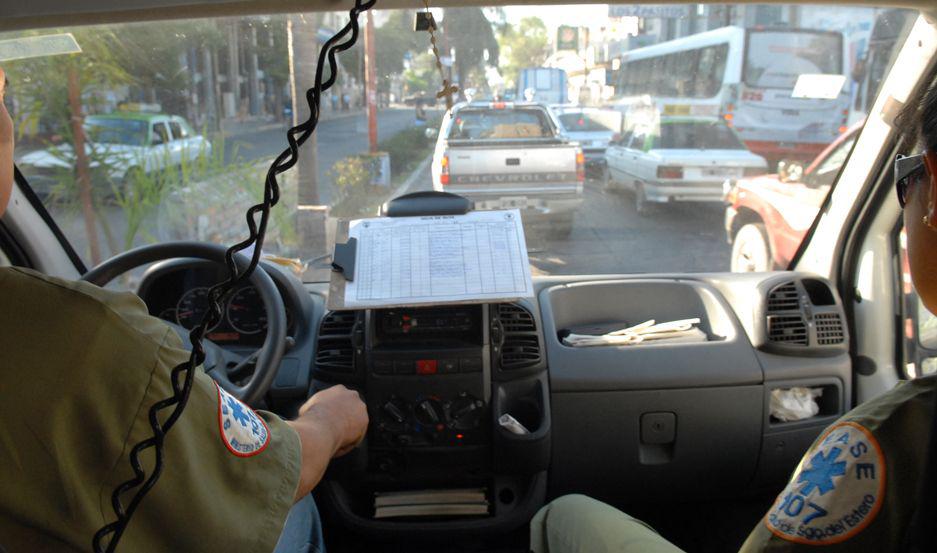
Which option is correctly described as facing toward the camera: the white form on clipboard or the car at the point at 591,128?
the white form on clipboard

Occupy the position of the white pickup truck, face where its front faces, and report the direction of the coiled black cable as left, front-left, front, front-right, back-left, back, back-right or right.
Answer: back

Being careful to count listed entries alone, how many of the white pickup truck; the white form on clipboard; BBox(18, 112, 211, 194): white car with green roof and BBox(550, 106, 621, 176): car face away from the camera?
2

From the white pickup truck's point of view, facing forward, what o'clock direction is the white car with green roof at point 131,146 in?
The white car with green roof is roughly at 9 o'clock from the white pickup truck.

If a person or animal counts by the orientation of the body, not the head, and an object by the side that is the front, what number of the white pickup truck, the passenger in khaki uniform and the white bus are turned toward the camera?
0

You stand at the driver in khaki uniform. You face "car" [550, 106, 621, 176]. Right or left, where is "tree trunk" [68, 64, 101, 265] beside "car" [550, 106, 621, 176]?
left

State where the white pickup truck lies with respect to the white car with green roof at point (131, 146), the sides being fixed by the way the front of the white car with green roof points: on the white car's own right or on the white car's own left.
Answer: on the white car's own left

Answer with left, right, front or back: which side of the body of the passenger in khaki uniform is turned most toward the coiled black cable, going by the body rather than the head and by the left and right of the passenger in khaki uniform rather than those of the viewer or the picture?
left

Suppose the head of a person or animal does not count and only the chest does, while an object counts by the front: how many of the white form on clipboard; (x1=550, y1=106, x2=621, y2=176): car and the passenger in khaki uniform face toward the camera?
1

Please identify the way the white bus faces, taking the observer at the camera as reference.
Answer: facing away from the viewer and to the left of the viewer

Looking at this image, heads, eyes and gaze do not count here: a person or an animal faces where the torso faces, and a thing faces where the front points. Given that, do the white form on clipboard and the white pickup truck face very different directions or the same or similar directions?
very different directions

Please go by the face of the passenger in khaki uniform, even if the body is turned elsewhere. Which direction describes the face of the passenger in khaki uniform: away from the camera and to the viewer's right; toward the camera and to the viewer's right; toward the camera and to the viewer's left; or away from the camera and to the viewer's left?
away from the camera and to the viewer's left

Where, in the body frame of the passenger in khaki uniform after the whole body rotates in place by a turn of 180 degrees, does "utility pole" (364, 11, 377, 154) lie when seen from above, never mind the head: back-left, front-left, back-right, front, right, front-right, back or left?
back

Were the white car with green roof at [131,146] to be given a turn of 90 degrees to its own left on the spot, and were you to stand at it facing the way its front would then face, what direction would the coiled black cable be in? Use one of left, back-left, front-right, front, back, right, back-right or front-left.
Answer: front-right

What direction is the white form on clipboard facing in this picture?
toward the camera
